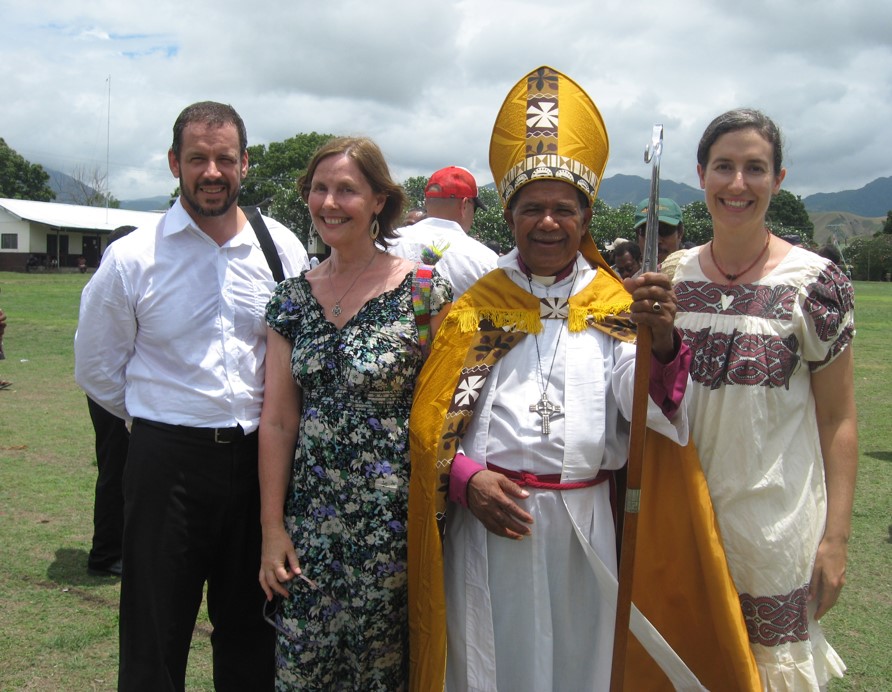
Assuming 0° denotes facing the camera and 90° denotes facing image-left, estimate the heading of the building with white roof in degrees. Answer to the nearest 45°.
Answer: approximately 315°

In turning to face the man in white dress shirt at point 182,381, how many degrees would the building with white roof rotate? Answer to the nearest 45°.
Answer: approximately 45° to its right
